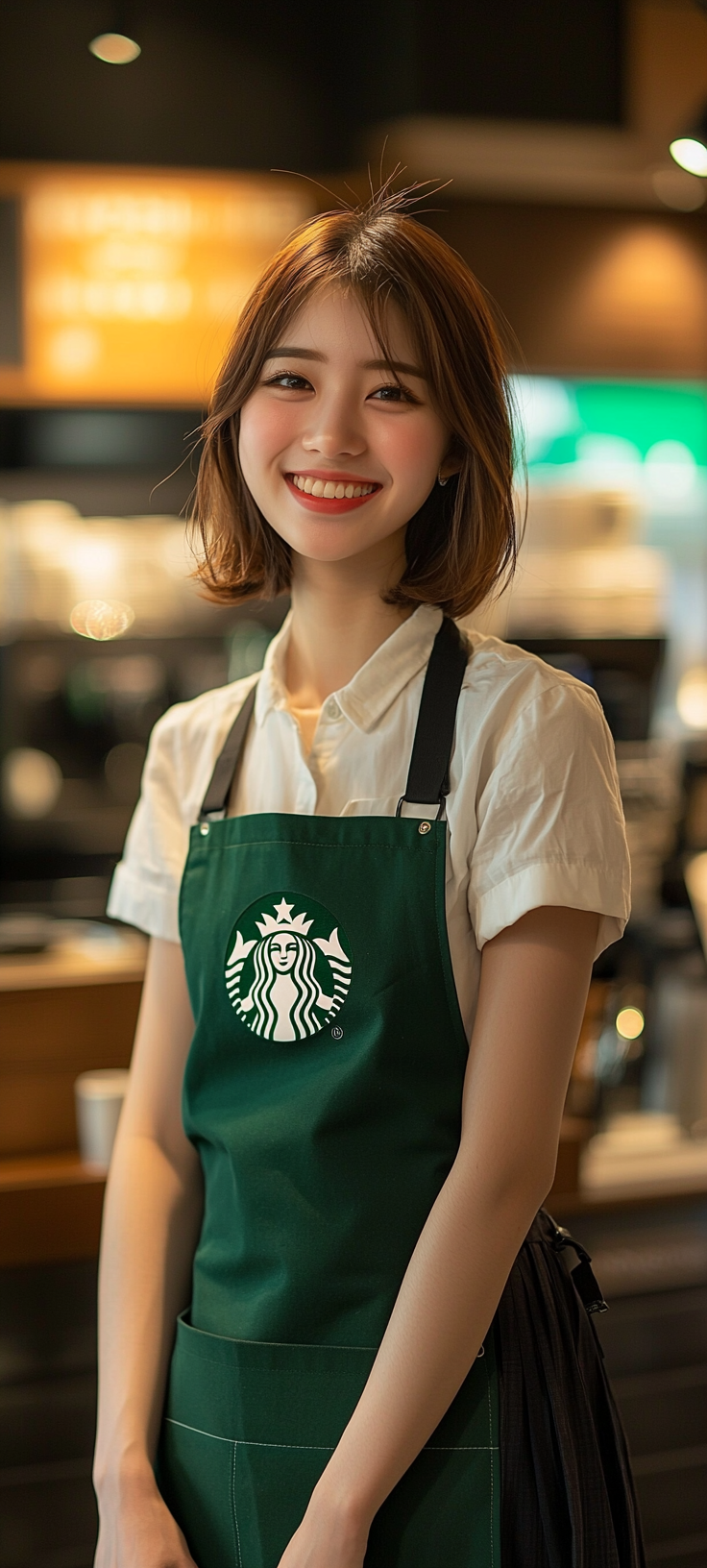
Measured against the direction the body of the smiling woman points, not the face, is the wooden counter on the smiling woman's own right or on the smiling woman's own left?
on the smiling woman's own right

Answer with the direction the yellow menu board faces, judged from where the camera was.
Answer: facing the viewer

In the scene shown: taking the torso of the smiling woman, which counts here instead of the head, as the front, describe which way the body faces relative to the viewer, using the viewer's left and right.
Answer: facing the viewer and to the left of the viewer

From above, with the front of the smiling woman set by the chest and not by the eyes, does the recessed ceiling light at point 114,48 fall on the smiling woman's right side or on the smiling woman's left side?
on the smiling woman's right side

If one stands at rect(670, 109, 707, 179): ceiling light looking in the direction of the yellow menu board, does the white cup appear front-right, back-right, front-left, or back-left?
front-left

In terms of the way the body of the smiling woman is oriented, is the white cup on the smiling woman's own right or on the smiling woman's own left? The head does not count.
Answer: on the smiling woman's own right

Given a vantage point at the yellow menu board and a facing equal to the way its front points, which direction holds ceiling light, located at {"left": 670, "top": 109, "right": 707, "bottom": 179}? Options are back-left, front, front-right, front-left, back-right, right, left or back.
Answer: front-left
